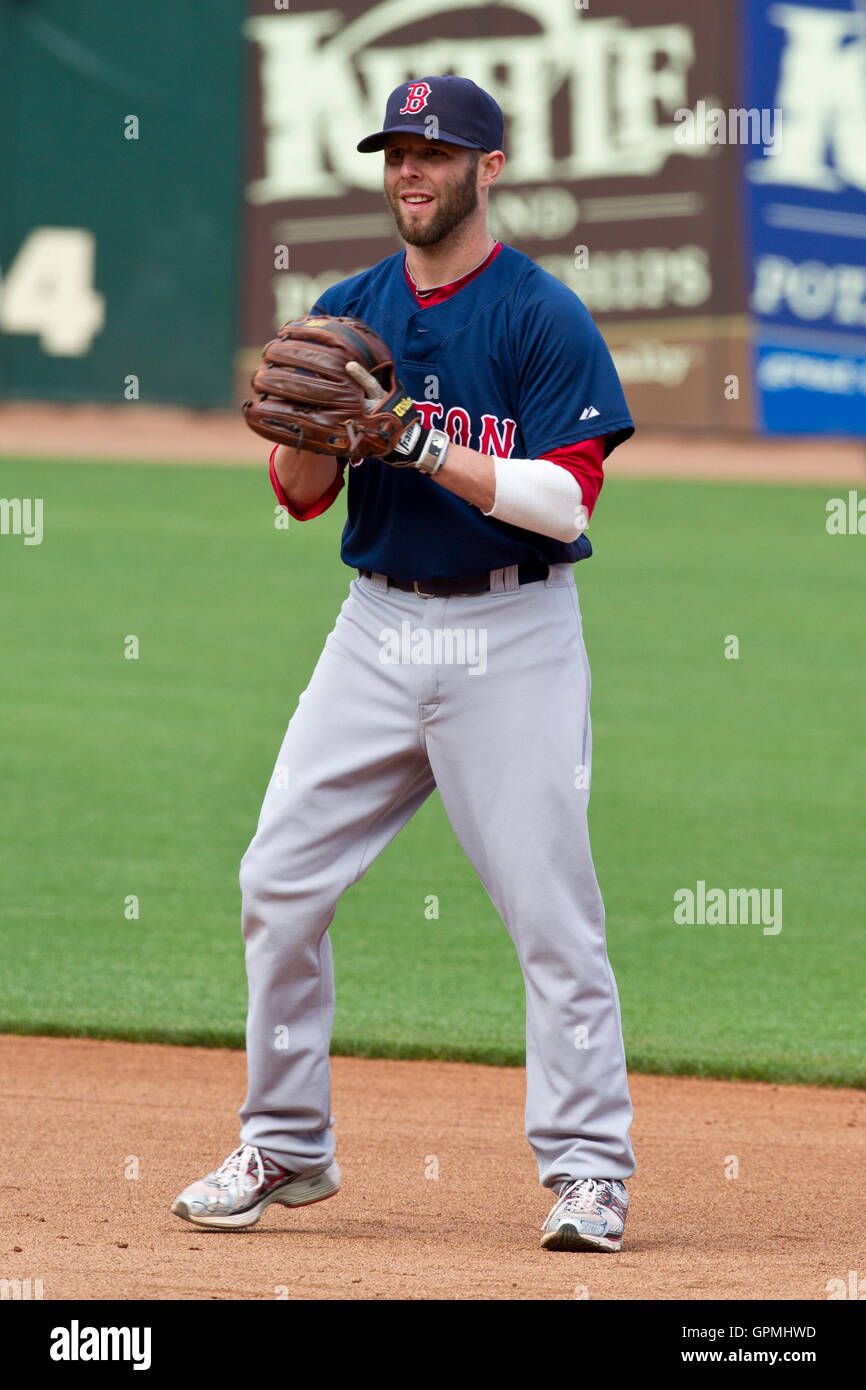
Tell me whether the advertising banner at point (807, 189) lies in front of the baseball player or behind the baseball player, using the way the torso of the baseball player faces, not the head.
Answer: behind

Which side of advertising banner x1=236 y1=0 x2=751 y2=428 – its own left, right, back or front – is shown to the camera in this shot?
front

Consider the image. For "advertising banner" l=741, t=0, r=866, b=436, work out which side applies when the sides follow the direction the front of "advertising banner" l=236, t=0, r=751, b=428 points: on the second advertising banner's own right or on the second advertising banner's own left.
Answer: on the second advertising banner's own left

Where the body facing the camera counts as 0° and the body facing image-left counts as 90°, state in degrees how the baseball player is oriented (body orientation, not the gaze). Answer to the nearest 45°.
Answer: approximately 45°

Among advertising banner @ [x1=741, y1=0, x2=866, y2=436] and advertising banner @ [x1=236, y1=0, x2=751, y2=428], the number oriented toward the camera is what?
2

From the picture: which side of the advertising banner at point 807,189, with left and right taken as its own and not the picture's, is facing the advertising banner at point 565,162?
right

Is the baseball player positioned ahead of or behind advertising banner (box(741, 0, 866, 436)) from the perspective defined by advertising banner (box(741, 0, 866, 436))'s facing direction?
ahead

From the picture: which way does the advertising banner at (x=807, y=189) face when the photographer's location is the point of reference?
facing the viewer

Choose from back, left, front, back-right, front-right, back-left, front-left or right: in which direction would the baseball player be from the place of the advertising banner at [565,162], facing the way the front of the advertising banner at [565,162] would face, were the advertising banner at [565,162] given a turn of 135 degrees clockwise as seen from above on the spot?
back-left
